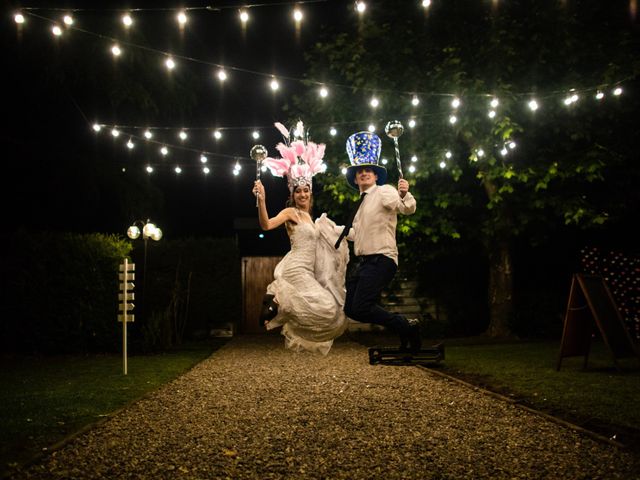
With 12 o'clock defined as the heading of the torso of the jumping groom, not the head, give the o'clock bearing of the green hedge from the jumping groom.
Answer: The green hedge is roughly at 3 o'clock from the jumping groom.

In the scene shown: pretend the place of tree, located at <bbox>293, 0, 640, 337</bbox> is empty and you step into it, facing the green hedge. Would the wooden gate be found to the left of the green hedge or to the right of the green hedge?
right

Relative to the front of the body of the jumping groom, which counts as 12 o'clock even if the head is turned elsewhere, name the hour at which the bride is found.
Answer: The bride is roughly at 2 o'clock from the jumping groom.

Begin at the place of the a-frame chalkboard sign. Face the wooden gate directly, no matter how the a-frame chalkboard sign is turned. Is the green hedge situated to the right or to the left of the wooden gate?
left

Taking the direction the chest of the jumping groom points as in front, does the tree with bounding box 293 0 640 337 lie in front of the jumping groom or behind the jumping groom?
behind

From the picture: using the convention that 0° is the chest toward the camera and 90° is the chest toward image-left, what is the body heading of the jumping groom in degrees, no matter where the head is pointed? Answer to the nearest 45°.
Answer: approximately 45°

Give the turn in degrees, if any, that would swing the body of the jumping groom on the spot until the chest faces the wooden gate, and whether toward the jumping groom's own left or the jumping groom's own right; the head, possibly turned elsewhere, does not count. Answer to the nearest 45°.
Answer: approximately 135° to the jumping groom's own right

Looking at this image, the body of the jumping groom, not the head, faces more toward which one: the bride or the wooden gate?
the bride
